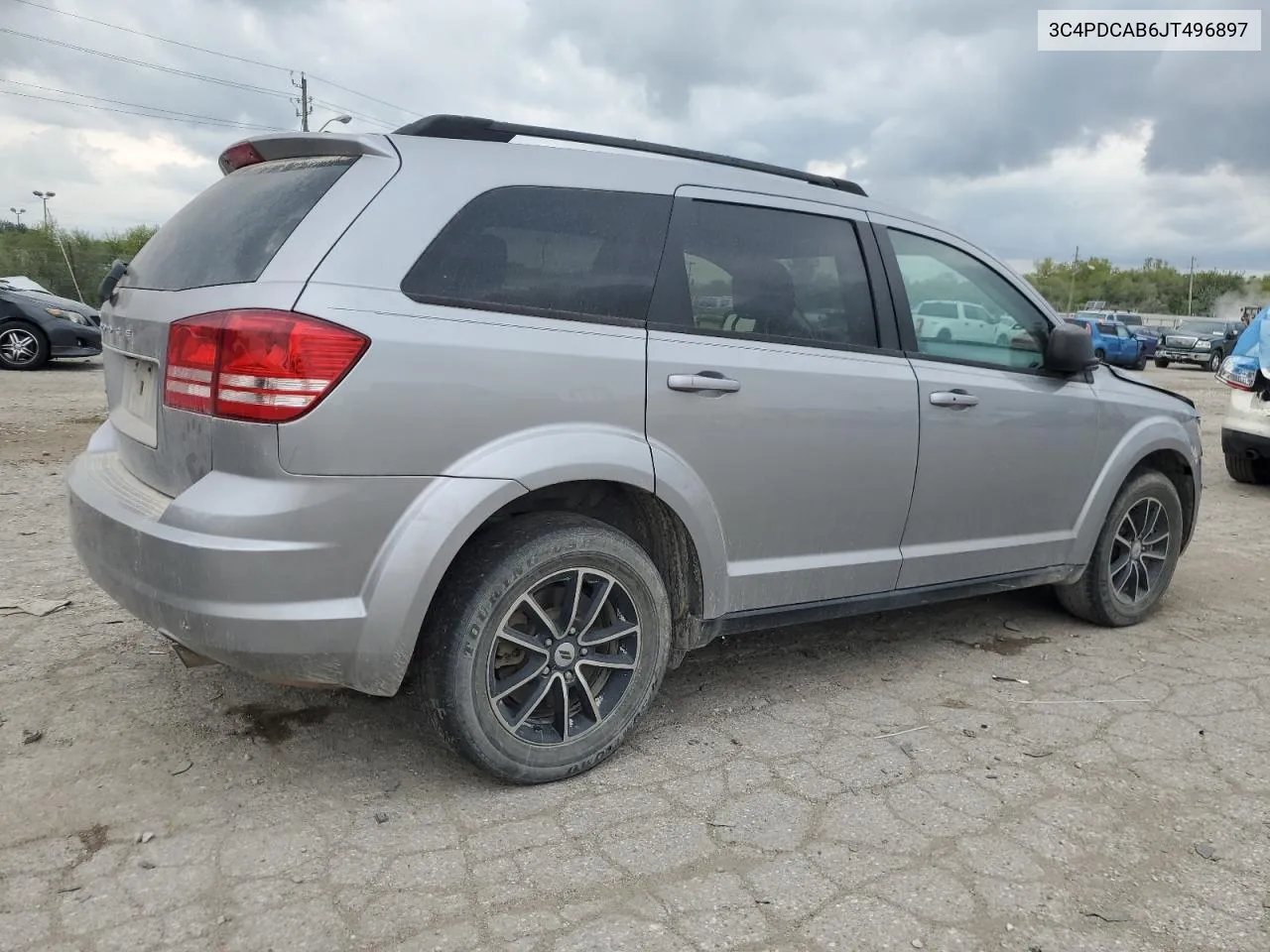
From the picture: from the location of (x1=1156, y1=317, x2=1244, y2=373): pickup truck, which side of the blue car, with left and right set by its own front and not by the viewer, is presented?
front

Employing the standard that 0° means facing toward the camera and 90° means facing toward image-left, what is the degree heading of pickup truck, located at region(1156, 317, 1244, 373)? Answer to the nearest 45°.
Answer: approximately 45°

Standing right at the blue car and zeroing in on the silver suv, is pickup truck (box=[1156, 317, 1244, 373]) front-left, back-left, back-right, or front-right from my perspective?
back-left

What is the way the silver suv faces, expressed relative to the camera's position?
facing away from the viewer and to the right of the viewer

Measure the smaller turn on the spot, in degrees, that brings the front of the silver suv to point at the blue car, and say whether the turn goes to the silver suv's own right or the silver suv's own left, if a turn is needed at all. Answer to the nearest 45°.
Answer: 0° — it already faces it

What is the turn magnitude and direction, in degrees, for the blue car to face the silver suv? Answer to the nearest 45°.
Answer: approximately 45° to its right
